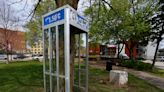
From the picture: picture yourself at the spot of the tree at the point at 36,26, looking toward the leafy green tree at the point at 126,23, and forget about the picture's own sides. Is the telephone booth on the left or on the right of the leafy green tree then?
right

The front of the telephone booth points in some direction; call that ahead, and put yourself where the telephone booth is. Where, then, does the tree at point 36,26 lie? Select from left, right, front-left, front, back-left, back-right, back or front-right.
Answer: back-left

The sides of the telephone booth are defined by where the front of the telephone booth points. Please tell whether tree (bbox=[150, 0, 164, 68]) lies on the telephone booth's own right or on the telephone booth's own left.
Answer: on the telephone booth's own left

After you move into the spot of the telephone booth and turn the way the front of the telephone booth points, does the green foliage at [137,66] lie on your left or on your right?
on your left

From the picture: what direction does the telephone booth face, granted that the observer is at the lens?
facing the viewer and to the right of the viewer

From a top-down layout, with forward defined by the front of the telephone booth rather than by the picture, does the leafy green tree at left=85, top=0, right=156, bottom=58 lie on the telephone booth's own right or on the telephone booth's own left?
on the telephone booth's own left
